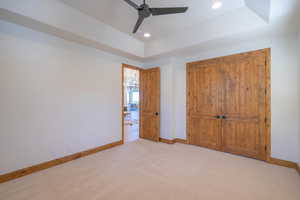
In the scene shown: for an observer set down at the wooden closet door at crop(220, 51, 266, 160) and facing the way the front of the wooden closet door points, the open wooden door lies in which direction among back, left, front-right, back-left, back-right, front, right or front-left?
front-right

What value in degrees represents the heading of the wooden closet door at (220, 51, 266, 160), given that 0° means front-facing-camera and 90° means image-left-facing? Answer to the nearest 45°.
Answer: approximately 45°
